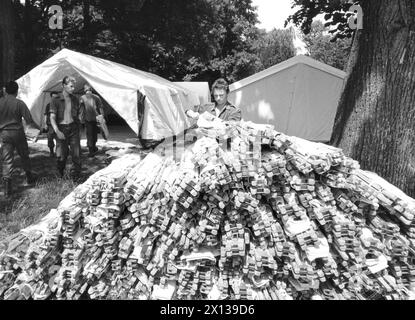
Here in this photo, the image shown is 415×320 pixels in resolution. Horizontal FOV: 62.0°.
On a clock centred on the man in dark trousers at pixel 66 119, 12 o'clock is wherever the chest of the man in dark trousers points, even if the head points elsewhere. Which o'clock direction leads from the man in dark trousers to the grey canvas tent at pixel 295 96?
The grey canvas tent is roughly at 8 o'clock from the man in dark trousers.

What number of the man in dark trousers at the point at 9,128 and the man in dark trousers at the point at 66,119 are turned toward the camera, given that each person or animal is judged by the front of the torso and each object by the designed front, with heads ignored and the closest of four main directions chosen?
1

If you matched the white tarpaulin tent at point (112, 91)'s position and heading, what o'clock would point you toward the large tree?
The large tree is roughly at 9 o'clock from the white tarpaulin tent.

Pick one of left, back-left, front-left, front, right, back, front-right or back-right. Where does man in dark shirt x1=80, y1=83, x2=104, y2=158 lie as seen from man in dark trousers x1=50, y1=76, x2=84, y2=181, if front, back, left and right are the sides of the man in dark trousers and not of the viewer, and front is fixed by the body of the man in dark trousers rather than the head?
back

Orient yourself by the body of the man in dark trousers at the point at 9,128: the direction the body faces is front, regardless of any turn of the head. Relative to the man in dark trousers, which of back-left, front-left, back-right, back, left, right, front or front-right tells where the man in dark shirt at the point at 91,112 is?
front-right

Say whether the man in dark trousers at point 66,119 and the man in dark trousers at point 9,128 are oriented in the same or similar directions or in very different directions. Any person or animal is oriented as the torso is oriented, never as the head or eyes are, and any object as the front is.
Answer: very different directions

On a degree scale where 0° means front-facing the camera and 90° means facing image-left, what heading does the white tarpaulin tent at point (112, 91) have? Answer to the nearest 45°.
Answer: approximately 45°
